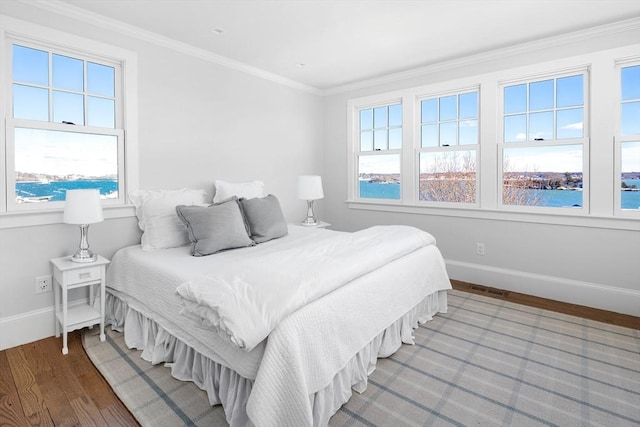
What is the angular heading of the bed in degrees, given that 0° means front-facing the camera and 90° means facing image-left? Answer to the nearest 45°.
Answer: approximately 315°

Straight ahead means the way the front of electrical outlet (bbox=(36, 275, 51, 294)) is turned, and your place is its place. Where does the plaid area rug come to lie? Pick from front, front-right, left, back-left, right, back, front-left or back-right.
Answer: front-left

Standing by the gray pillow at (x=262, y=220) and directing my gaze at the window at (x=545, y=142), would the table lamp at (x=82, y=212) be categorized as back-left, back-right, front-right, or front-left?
back-right

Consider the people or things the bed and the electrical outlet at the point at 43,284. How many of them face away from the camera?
0

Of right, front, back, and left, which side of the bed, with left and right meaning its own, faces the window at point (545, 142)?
left

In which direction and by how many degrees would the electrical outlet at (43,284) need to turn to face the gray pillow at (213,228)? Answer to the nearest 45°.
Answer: approximately 45° to its left

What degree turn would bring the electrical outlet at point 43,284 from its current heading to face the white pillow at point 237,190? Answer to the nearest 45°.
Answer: approximately 90° to its left

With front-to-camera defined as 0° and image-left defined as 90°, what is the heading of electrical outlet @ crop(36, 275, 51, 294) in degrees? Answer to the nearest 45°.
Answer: approximately 0°
